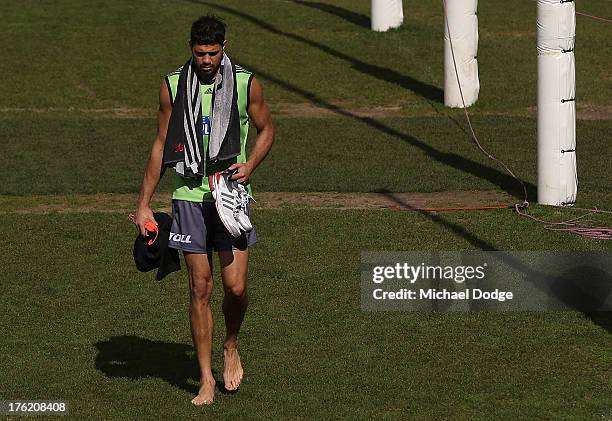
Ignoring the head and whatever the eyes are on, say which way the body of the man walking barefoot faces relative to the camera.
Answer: toward the camera

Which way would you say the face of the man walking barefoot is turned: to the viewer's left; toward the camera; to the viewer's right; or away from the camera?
toward the camera
